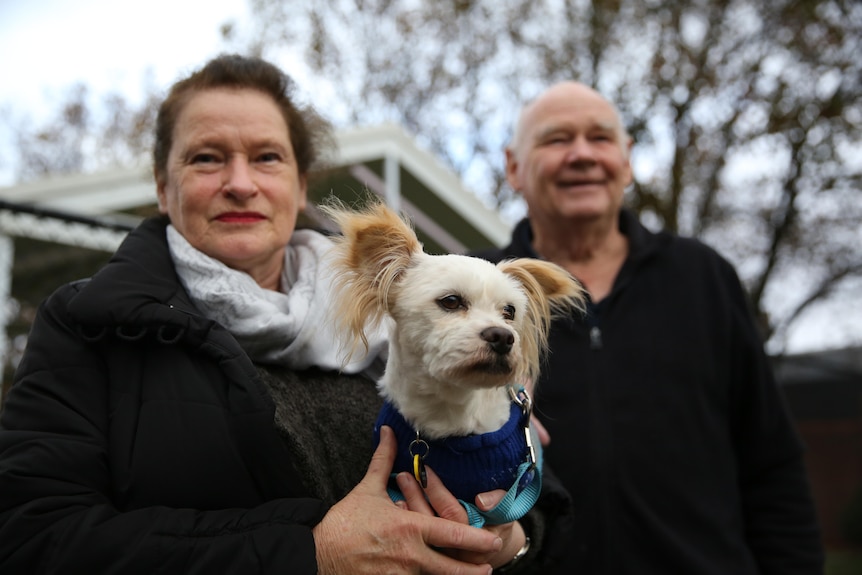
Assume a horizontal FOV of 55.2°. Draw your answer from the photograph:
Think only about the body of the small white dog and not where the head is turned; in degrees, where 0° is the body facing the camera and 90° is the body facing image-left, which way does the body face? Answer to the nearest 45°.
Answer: approximately 315°

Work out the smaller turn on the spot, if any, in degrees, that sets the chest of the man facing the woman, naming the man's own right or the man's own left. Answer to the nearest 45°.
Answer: approximately 45° to the man's own right

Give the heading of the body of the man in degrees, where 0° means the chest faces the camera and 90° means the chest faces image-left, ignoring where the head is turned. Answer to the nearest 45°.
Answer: approximately 0°
